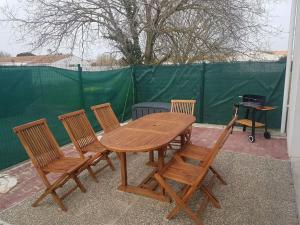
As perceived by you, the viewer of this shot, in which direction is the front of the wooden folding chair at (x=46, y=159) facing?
facing the viewer and to the right of the viewer

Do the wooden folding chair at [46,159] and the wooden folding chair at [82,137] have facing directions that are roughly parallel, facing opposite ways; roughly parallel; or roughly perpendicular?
roughly parallel

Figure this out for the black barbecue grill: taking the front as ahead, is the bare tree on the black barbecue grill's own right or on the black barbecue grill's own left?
on the black barbecue grill's own right

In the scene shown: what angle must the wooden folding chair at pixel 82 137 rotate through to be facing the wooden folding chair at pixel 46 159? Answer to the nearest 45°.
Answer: approximately 90° to its right

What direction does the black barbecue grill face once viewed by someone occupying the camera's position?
facing the viewer and to the left of the viewer

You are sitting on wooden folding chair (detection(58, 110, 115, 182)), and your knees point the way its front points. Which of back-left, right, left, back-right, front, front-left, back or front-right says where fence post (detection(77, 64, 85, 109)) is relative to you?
back-left

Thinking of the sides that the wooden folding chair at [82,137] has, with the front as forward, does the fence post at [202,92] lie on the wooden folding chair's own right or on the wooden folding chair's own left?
on the wooden folding chair's own left

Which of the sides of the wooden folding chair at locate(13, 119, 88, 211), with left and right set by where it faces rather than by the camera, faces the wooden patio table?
front

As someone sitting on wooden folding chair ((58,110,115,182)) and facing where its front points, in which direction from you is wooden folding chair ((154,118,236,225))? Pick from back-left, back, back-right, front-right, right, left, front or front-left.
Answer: front

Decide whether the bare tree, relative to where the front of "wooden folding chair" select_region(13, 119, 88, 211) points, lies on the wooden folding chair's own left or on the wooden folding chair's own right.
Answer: on the wooden folding chair's own left

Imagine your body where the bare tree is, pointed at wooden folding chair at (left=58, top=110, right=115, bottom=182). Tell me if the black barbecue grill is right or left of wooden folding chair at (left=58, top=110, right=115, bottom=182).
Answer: left

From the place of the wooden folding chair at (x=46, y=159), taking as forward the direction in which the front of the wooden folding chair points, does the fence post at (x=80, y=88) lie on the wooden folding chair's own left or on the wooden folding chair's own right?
on the wooden folding chair's own left

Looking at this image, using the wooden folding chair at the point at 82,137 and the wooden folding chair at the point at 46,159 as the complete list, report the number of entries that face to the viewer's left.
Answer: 0

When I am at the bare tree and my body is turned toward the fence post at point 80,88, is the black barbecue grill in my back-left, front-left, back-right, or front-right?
front-left
